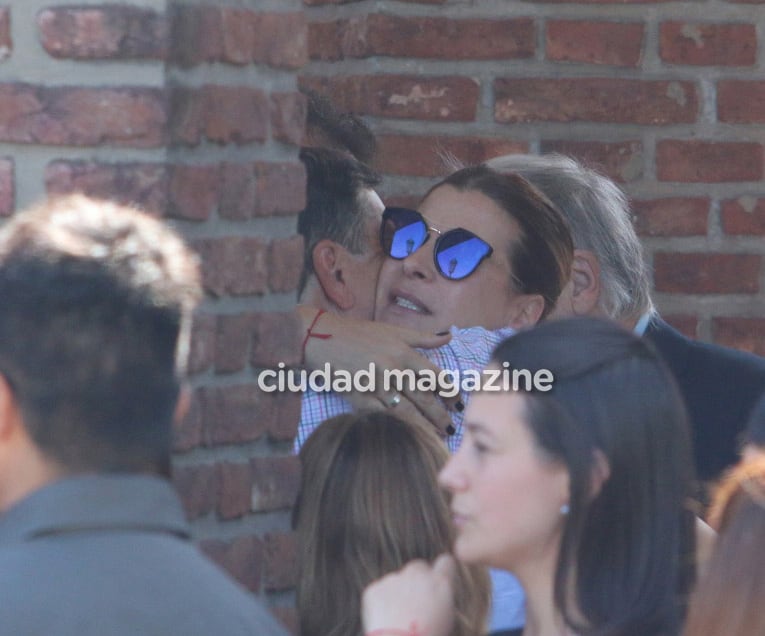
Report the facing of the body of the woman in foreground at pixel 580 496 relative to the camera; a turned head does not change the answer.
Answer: to the viewer's left

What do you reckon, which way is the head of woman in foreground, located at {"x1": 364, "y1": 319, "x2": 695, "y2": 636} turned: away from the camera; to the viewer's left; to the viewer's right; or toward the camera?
to the viewer's left
